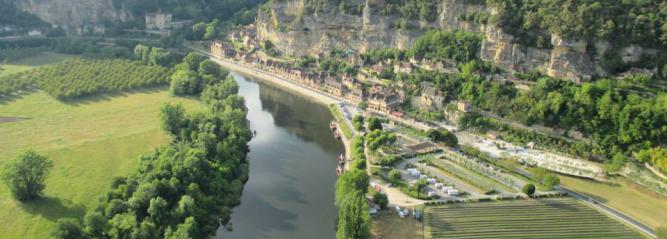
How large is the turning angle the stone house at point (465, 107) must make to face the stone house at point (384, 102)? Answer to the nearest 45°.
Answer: approximately 45° to its right

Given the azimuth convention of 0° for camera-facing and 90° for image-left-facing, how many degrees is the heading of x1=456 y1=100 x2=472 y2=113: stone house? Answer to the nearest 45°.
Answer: approximately 45°

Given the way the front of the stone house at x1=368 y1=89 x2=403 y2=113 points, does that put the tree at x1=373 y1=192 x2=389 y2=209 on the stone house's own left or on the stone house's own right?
on the stone house's own left

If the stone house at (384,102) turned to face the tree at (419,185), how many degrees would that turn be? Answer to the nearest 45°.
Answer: approximately 45° to its left

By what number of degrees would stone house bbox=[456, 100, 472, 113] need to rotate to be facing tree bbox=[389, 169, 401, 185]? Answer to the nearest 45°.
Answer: approximately 45° to its left

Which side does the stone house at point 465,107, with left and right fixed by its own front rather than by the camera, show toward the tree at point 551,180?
left

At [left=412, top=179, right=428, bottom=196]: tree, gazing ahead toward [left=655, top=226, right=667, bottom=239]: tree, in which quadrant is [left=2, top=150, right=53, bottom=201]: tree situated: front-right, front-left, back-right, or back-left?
back-right

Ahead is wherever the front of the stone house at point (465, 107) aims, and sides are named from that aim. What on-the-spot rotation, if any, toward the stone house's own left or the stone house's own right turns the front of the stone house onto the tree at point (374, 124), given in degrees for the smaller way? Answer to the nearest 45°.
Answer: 0° — it already faces it
